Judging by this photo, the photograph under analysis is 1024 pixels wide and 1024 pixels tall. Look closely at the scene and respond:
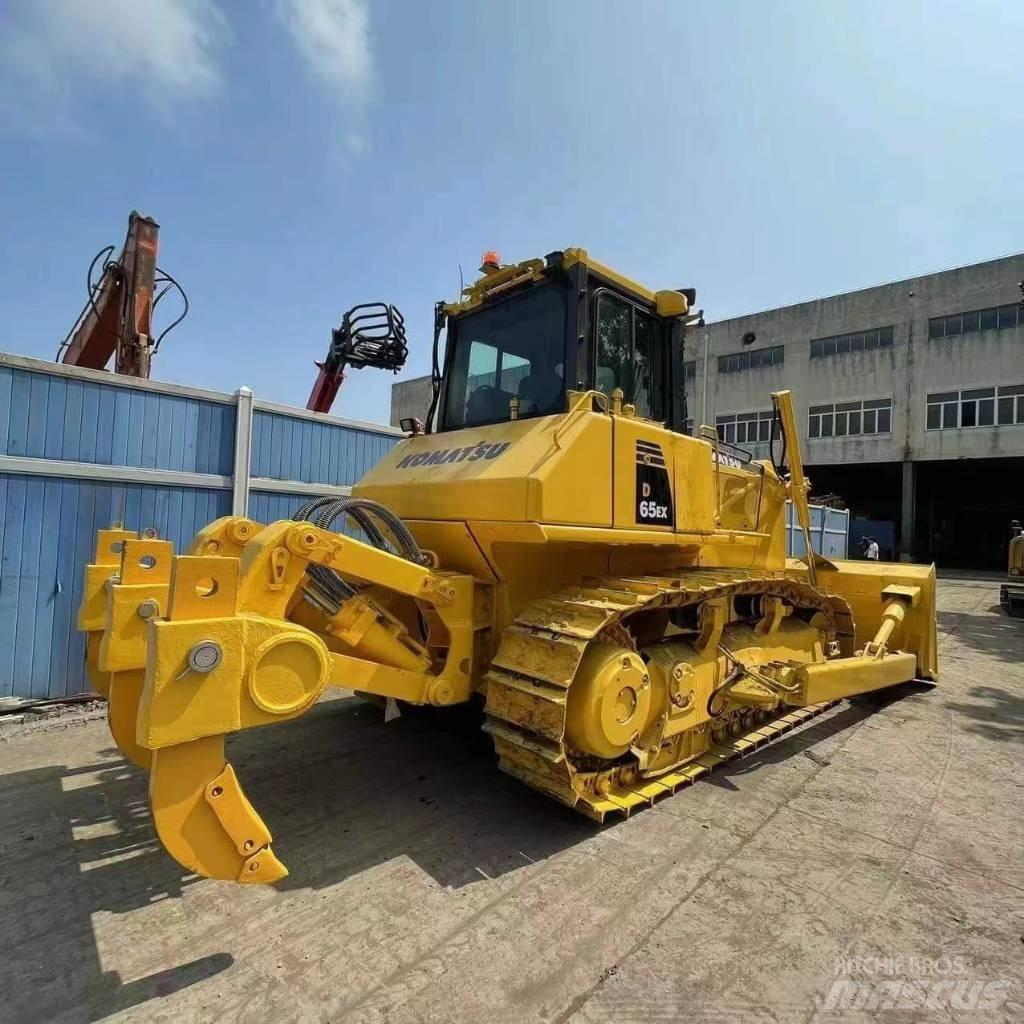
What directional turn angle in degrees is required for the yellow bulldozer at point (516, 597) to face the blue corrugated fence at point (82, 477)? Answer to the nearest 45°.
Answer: approximately 90° to its left

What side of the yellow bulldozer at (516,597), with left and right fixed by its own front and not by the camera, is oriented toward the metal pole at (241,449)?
left

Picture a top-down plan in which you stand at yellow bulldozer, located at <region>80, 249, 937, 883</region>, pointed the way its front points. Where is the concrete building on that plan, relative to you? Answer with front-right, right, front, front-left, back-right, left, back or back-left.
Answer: front

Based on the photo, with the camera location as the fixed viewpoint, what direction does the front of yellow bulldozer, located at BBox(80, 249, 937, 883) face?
facing away from the viewer and to the right of the viewer

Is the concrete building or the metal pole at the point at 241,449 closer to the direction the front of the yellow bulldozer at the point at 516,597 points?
the concrete building
